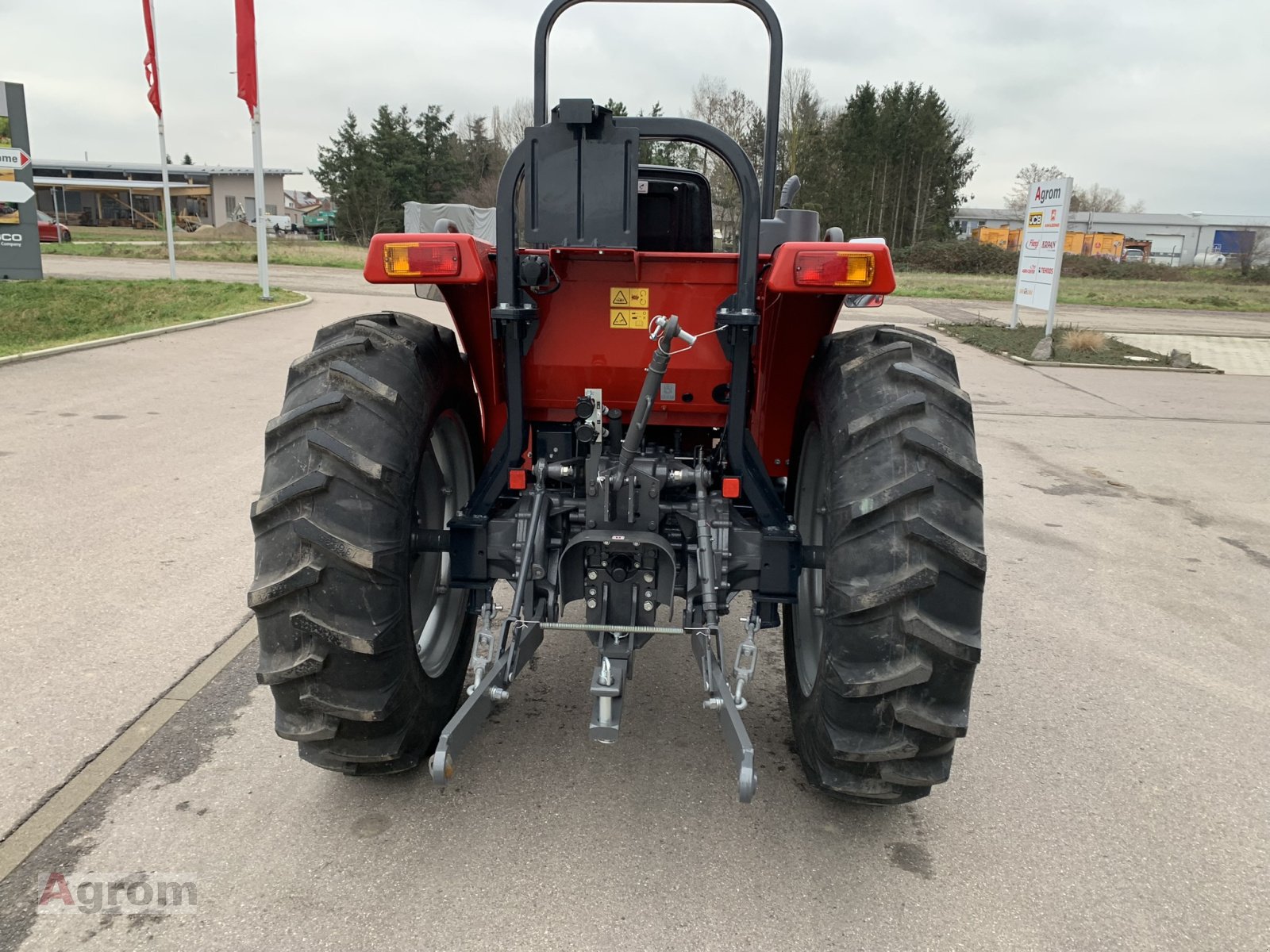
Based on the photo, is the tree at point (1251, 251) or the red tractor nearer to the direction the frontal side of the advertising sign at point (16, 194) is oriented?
the red tractor

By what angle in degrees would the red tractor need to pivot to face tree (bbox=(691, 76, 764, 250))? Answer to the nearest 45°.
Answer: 0° — it already faces it

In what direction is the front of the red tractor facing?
away from the camera

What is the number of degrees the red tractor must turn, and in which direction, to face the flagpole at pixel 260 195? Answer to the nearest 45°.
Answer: approximately 45° to its left

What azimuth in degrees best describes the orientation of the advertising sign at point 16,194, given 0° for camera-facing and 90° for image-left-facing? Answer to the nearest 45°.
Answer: approximately 0°

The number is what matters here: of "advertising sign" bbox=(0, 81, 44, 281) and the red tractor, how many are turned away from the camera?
1

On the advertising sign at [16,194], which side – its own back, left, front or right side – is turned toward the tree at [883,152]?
left

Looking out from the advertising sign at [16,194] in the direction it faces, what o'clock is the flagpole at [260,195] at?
The flagpole is roughly at 10 o'clock from the advertising sign.

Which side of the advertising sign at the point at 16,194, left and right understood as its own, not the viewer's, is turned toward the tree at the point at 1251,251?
left

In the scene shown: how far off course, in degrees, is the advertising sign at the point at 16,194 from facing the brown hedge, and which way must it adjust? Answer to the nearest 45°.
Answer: approximately 90° to its left
